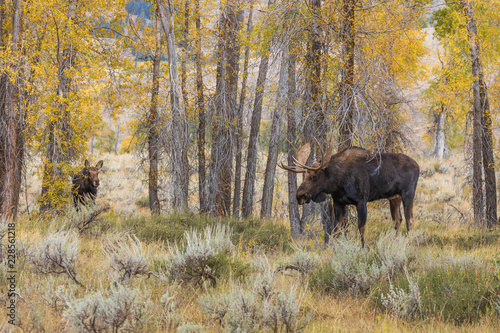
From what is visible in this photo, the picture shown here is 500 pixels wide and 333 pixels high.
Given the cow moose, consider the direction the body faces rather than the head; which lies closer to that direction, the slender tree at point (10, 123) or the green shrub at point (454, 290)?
the green shrub

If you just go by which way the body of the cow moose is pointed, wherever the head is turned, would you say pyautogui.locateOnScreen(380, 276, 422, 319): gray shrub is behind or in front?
in front

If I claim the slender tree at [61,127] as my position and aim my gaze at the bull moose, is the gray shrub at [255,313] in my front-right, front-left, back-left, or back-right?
front-right

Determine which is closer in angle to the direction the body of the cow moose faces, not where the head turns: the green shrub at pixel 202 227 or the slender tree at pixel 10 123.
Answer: the green shrub

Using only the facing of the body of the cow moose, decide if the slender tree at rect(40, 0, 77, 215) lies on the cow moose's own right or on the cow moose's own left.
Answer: on the cow moose's own right

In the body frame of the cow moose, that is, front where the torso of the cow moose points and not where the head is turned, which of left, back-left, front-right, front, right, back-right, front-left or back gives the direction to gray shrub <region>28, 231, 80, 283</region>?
front-right

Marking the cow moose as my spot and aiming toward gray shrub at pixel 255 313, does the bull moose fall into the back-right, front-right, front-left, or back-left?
front-left

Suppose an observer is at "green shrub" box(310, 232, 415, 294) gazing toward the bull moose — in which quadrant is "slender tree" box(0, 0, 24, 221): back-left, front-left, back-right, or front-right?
front-left

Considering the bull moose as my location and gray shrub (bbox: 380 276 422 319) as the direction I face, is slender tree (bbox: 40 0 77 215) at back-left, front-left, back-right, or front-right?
back-right

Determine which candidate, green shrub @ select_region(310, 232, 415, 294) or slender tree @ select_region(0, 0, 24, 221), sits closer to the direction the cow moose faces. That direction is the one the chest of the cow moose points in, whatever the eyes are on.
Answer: the green shrub

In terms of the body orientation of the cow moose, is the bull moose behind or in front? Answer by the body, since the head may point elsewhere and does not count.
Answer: in front
